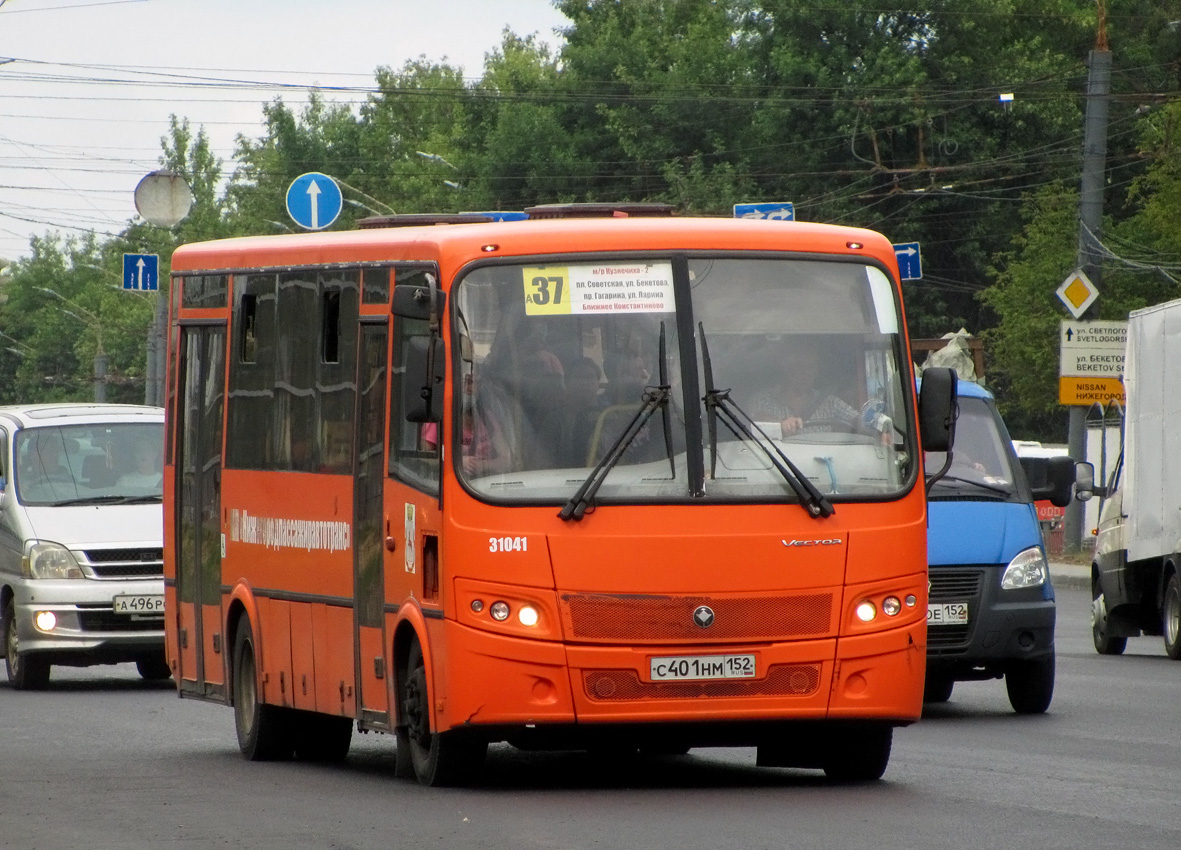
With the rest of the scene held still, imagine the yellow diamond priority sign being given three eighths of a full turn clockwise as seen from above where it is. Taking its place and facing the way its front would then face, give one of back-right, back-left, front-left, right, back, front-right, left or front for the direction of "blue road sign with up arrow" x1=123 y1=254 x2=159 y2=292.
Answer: front-left

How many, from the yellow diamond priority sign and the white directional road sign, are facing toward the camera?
2

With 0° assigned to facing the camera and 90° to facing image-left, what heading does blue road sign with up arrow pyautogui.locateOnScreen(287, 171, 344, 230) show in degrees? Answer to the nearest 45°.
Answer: approximately 0°

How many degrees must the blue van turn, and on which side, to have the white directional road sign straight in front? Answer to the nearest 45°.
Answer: approximately 180°

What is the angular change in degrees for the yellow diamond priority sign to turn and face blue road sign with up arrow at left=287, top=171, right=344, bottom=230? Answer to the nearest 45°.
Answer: approximately 45° to its right

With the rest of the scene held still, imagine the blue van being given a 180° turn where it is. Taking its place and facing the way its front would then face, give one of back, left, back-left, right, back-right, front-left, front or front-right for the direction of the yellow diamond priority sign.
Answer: front

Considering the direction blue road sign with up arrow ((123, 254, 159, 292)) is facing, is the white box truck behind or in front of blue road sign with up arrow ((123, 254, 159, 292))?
in front

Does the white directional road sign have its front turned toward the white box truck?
yes

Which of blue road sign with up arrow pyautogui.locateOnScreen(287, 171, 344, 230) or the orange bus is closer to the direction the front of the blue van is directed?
the orange bus
